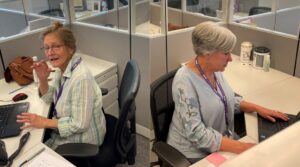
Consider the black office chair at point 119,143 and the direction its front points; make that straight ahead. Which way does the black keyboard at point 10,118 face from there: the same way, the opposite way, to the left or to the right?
the opposite way

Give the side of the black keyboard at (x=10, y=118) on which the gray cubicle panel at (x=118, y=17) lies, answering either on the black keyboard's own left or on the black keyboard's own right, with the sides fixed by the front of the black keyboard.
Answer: on the black keyboard's own left

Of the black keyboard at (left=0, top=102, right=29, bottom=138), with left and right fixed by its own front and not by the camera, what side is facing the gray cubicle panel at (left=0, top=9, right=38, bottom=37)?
left

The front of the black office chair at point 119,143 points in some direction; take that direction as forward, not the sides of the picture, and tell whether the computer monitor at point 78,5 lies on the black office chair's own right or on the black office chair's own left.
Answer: on the black office chair's own right

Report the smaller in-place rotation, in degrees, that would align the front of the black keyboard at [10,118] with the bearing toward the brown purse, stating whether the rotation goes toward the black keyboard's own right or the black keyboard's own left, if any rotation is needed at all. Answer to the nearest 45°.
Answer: approximately 90° to the black keyboard's own left

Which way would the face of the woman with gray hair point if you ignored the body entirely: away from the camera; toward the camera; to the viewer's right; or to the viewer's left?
to the viewer's right

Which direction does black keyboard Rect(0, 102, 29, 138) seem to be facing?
to the viewer's right

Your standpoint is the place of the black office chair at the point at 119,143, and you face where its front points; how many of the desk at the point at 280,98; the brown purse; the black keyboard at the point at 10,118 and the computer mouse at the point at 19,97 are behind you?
1

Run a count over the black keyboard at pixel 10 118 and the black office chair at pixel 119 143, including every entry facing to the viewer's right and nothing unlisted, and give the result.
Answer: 1

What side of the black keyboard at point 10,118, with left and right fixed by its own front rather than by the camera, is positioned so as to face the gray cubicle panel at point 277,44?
front

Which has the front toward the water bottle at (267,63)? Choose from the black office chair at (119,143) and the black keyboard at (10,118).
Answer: the black keyboard

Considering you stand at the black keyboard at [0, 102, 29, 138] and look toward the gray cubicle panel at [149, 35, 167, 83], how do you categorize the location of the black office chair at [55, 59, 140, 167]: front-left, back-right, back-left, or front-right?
front-right

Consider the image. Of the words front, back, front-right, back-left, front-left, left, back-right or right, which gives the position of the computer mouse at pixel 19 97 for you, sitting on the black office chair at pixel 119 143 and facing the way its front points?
front-right

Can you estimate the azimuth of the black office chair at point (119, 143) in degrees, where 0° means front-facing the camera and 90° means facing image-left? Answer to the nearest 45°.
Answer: approximately 90°

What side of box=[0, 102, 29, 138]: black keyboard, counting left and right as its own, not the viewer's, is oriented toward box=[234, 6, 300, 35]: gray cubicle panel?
front

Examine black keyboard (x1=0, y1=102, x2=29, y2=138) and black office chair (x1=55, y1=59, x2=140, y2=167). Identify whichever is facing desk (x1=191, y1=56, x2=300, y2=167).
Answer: the black keyboard
